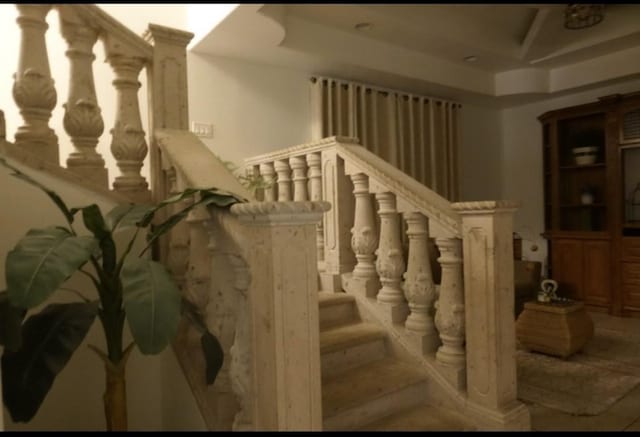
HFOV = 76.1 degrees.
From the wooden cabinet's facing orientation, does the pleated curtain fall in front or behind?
in front

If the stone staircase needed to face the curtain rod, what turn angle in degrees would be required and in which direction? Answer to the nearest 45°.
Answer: approximately 135° to its left

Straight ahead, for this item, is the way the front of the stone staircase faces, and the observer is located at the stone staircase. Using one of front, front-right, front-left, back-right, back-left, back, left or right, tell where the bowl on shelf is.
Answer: left

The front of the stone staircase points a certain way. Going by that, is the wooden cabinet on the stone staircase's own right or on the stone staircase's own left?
on the stone staircase's own left

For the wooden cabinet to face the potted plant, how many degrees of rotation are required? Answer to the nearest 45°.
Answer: approximately 45° to its left

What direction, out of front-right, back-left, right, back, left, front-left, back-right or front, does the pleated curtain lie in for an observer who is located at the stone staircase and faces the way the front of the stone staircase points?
back-left

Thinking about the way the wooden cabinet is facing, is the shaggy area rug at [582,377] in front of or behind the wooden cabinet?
in front

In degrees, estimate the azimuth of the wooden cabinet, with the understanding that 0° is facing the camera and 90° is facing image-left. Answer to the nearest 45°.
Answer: approximately 45°

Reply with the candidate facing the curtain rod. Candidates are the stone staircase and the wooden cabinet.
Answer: the wooden cabinet

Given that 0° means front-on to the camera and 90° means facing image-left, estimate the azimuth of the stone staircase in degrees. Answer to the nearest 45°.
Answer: approximately 315°
